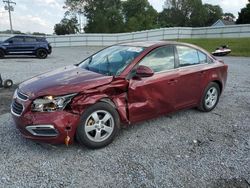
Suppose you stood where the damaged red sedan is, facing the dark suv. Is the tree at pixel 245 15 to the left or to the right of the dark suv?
right

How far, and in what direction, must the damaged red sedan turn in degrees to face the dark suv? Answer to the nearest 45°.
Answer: approximately 90° to its right

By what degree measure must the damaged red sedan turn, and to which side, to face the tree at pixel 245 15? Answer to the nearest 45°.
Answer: approximately 180°

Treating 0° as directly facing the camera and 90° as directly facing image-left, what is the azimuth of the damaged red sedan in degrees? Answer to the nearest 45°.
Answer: approximately 45°
